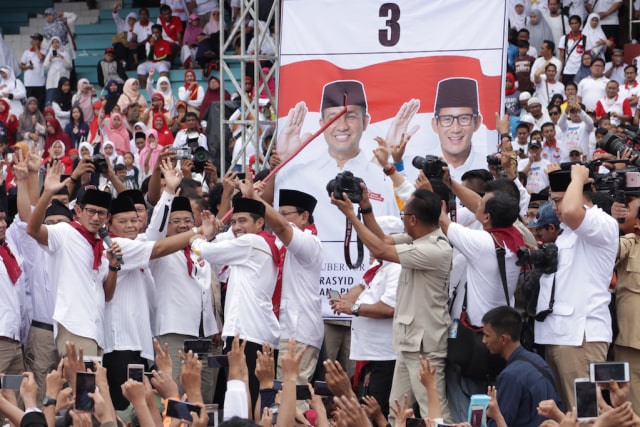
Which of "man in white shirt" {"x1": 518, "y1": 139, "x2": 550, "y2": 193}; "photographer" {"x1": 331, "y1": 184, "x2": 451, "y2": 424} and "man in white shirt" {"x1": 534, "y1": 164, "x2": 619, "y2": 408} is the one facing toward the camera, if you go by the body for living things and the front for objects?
"man in white shirt" {"x1": 518, "y1": 139, "x2": 550, "y2": 193}

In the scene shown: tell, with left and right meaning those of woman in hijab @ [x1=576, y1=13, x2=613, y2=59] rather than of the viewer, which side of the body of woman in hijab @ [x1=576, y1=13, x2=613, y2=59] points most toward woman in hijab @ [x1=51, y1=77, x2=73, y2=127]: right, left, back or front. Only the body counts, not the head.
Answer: right

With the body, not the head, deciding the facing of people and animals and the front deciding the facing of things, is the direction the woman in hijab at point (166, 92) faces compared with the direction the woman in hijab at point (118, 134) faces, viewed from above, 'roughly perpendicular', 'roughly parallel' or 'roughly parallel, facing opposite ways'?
roughly parallel

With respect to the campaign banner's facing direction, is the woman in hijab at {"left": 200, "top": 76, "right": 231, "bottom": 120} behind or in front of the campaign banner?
behind

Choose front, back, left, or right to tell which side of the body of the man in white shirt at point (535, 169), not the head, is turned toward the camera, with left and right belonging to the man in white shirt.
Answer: front

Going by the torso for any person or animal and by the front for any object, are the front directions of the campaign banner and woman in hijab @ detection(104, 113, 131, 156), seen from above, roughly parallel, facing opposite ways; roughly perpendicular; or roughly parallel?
roughly parallel

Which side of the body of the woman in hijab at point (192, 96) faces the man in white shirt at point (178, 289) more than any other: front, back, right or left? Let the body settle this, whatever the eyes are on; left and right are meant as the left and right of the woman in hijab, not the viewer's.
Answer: front

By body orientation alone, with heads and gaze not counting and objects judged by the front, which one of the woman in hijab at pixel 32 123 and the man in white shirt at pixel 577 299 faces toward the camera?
the woman in hijab

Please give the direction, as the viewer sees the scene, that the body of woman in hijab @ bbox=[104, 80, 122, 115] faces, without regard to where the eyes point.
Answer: toward the camera

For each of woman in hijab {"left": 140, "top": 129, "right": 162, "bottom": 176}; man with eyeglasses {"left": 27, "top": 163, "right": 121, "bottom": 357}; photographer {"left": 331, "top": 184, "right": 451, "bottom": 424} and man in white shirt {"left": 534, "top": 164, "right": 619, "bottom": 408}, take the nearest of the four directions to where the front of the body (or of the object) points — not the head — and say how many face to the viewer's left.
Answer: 2

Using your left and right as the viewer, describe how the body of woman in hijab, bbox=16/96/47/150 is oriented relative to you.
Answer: facing the viewer

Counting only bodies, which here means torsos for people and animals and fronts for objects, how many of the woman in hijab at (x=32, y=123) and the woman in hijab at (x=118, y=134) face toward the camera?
2

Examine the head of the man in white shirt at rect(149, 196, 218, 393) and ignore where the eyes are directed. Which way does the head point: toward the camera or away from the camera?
toward the camera

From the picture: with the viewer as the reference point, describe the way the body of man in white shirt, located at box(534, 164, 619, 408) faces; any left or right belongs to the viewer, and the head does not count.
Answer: facing to the left of the viewer

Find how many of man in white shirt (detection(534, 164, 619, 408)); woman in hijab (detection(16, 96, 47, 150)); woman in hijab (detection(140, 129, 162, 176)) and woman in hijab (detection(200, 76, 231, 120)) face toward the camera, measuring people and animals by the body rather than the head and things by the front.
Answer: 3

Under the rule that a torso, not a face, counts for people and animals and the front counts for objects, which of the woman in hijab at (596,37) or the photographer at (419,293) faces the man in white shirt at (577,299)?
the woman in hijab

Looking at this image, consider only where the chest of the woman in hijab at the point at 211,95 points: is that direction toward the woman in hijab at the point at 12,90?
no
